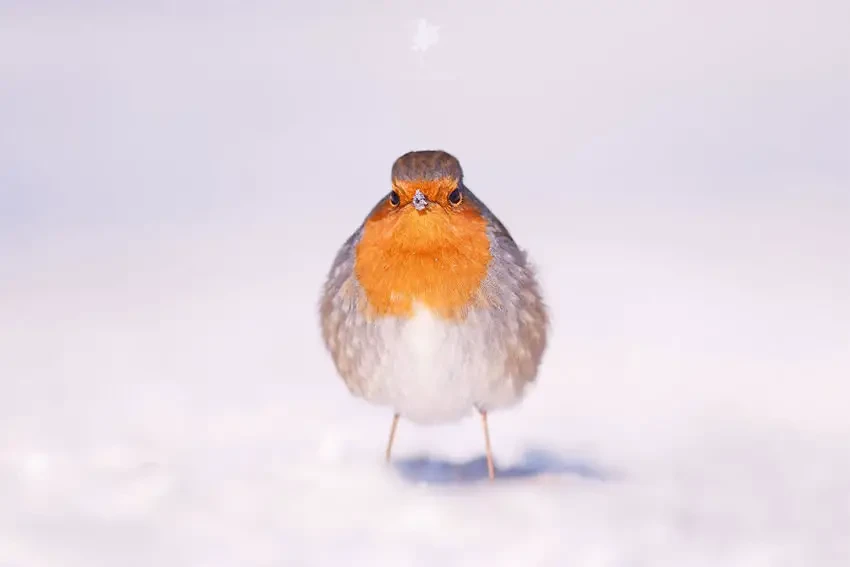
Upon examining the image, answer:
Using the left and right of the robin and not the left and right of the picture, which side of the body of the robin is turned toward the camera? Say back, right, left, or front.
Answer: front
